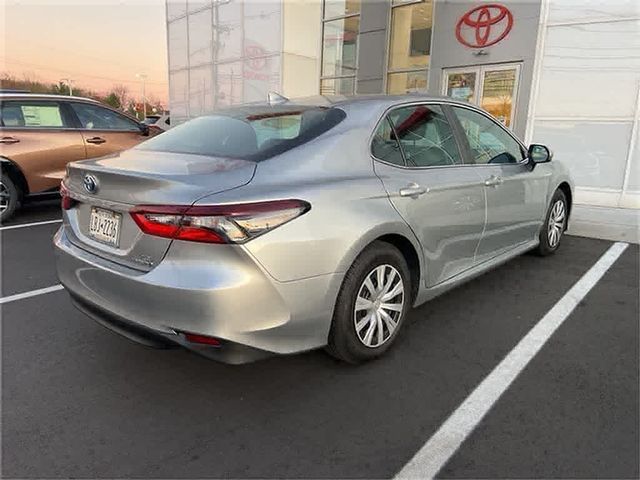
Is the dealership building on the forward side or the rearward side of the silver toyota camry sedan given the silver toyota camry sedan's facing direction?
on the forward side

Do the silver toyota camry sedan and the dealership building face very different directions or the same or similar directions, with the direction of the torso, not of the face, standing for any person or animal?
very different directions

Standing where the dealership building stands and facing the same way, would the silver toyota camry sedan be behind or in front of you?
in front

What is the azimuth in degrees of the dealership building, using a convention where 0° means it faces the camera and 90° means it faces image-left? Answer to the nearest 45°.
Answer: approximately 45°

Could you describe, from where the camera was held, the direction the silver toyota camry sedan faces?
facing away from the viewer and to the right of the viewer
